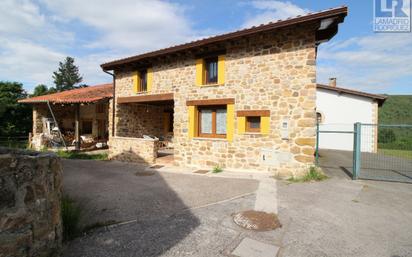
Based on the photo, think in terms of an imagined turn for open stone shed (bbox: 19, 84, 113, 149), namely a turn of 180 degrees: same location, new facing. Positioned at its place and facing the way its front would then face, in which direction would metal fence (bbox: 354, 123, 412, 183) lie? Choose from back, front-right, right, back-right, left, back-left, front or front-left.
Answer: back-right

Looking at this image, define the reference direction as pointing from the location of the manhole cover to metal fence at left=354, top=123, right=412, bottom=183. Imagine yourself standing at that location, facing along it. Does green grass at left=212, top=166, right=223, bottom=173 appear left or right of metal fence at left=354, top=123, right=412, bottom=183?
left

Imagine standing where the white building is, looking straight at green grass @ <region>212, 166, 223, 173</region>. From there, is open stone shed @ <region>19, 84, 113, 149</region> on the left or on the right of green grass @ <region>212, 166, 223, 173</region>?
right

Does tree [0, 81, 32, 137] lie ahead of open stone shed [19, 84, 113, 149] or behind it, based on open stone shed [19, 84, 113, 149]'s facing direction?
behind

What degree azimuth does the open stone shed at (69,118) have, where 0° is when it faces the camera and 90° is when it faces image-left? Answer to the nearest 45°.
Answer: approximately 0°
